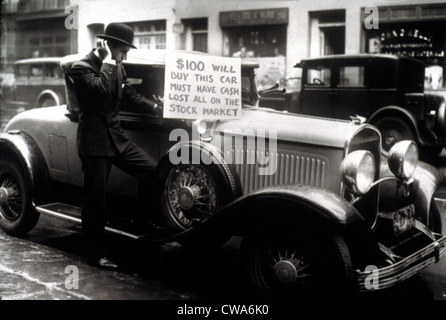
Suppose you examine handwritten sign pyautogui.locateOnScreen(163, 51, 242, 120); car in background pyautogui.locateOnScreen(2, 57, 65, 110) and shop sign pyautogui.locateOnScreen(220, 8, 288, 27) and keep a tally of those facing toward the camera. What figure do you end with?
2

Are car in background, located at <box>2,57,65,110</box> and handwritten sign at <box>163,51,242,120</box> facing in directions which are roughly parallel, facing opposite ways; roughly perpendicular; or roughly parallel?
roughly perpendicular

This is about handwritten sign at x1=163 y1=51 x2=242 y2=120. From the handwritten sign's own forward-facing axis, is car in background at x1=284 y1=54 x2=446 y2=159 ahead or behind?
behind

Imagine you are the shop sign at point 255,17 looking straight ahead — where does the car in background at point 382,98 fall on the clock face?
The car in background is roughly at 11 o'clock from the shop sign.

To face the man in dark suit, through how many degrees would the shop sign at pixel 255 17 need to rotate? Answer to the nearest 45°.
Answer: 0° — it already faces them

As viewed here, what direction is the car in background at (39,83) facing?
to the viewer's left

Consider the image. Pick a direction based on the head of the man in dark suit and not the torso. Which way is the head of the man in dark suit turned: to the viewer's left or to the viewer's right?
to the viewer's right

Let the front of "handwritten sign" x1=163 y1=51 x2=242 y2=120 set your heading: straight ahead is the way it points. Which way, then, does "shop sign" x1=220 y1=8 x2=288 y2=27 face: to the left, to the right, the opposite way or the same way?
the same way

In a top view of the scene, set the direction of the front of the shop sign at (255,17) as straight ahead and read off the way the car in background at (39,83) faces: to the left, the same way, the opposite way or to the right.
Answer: to the right

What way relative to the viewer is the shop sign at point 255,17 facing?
toward the camera

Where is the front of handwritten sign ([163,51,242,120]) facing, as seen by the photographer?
facing the viewer

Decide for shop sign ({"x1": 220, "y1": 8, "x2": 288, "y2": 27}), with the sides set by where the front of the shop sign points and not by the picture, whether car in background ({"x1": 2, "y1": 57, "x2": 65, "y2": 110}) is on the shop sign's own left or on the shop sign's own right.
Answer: on the shop sign's own right

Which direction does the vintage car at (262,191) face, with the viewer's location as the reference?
facing the viewer and to the right of the viewer
